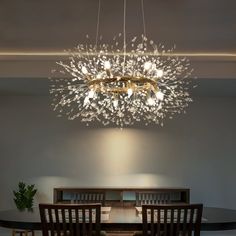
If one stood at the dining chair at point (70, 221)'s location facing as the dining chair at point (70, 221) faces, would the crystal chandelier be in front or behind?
in front

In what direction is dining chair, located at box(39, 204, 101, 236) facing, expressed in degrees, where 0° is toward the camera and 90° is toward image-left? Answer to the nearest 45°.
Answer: approximately 180°

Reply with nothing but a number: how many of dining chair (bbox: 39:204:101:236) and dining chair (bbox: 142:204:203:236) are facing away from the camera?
2

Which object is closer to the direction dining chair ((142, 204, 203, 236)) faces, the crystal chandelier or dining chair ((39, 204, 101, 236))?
the crystal chandelier

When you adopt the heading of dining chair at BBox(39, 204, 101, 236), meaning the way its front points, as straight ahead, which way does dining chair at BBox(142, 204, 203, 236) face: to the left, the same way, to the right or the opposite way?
the same way

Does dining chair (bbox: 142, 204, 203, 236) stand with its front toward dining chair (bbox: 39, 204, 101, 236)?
no

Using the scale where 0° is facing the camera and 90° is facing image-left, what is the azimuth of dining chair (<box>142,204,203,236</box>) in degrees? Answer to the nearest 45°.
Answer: approximately 180°

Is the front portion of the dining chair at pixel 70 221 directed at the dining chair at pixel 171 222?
no

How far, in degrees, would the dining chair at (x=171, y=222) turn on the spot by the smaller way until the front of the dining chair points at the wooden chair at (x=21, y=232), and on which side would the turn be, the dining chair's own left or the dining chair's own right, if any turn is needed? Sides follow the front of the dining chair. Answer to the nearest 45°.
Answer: approximately 45° to the dining chair's own left
